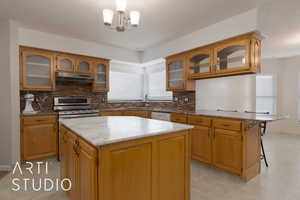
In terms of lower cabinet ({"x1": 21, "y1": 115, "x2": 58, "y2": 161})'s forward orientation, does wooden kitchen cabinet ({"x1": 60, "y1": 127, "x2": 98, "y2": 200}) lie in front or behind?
in front

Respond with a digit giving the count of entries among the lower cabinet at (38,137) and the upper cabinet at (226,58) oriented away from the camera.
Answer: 0

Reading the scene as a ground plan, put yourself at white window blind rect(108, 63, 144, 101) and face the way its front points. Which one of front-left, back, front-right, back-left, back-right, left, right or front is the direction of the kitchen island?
front-right

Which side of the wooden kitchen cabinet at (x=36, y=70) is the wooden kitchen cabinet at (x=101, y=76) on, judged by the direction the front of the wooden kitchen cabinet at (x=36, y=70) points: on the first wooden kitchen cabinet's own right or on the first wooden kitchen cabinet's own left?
on the first wooden kitchen cabinet's own left

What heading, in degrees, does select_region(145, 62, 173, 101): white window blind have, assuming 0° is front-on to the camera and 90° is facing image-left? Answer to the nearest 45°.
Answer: approximately 45°

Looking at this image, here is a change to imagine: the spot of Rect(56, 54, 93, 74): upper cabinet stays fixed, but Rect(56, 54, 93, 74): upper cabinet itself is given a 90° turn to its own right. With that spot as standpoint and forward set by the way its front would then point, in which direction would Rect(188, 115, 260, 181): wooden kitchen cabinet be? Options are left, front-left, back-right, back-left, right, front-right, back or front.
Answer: left

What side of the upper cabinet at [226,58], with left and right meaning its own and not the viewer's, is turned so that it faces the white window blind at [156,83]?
right

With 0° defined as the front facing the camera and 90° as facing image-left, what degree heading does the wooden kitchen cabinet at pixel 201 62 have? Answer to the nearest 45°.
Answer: approximately 45°

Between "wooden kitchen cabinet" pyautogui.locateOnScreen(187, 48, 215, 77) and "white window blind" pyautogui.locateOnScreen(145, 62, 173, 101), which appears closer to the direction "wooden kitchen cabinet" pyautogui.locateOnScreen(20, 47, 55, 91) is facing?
the wooden kitchen cabinet

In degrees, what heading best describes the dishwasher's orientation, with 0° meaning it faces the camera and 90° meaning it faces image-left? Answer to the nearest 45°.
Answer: approximately 45°

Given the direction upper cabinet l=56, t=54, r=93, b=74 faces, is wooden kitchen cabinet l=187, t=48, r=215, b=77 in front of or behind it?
in front

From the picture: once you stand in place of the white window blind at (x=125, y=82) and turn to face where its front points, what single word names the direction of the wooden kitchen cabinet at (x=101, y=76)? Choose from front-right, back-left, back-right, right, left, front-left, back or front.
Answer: right
